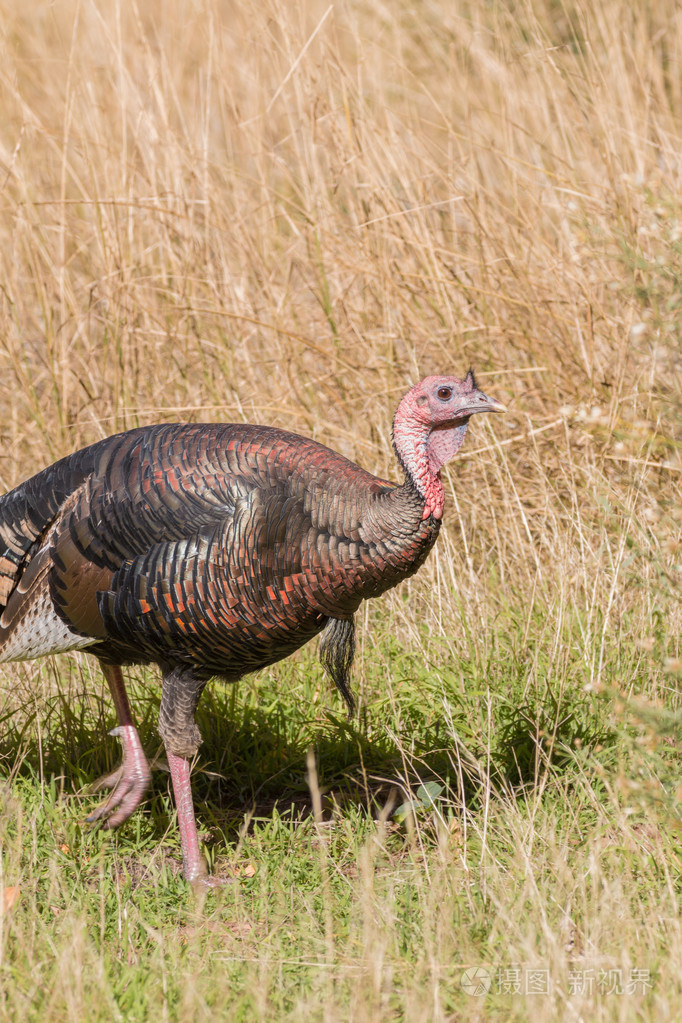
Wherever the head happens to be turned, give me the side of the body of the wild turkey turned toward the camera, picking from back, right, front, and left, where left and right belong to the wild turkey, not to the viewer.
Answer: right
